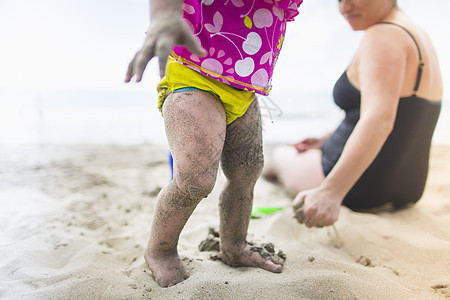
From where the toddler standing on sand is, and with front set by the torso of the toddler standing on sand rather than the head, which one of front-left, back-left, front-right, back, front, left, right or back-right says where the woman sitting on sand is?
left

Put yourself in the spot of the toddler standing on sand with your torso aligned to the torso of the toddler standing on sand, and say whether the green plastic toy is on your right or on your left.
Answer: on your left

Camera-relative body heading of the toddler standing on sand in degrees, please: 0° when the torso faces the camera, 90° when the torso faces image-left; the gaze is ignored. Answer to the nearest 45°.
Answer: approximately 315°
